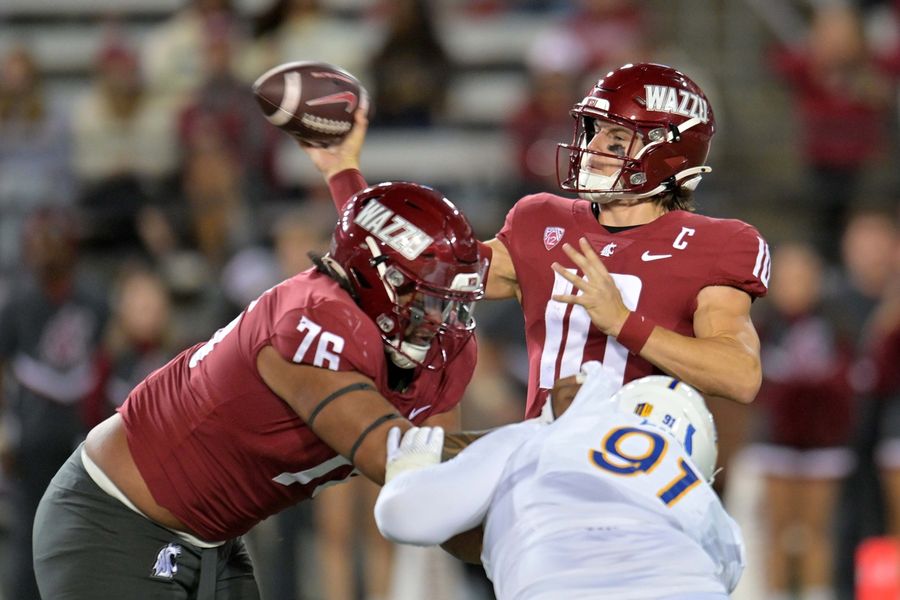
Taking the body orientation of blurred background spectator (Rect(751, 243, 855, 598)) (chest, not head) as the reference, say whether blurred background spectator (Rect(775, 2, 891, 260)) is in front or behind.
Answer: behind

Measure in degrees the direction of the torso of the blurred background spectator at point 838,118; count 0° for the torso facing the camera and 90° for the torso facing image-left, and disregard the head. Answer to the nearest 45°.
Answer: approximately 0°

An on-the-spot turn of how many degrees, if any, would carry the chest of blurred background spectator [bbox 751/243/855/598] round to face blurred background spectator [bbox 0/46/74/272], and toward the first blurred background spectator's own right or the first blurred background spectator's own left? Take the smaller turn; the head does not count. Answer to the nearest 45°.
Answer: approximately 90° to the first blurred background spectator's own right

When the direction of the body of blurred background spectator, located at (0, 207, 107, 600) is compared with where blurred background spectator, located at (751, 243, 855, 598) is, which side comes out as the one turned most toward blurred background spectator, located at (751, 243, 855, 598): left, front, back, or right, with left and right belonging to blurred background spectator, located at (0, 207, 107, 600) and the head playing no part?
left

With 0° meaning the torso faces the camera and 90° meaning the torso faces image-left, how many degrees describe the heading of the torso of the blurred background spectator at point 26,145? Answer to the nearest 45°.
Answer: approximately 0°

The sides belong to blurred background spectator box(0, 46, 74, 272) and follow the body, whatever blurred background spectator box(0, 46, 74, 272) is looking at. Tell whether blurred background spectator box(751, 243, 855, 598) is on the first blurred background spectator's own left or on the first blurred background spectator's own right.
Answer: on the first blurred background spectator's own left

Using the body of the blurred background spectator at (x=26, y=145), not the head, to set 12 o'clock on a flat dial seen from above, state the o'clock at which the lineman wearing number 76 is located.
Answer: The lineman wearing number 76 is roughly at 12 o'clock from the blurred background spectator.

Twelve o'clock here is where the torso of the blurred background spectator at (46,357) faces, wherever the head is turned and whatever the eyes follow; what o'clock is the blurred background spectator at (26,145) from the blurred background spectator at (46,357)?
the blurred background spectator at (26,145) is roughly at 6 o'clock from the blurred background spectator at (46,357).
